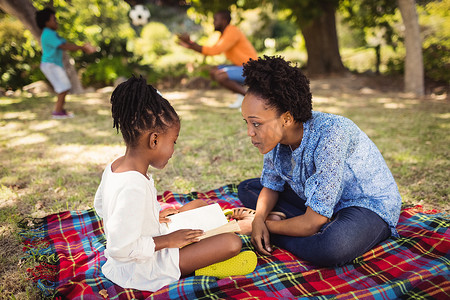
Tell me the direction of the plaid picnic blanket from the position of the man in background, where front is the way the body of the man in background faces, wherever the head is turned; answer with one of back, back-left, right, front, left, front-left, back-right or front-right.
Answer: left

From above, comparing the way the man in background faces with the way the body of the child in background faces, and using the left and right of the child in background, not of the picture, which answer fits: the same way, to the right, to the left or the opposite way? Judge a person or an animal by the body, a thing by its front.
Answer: the opposite way

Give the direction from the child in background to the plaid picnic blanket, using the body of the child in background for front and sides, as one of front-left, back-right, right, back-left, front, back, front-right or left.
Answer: right

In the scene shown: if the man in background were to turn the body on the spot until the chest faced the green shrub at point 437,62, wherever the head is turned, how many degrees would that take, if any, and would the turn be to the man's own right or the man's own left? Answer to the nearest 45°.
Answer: approximately 135° to the man's own right

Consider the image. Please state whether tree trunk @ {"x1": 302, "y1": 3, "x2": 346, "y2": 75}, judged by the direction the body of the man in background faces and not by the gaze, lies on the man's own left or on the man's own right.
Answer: on the man's own right

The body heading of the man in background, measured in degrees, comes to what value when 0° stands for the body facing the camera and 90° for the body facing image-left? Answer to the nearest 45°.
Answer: approximately 90°

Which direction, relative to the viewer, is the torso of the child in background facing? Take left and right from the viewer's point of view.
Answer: facing to the right of the viewer

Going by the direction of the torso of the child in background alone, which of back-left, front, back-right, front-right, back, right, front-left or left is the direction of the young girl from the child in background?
right

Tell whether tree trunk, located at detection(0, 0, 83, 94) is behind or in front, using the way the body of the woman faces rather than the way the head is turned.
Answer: in front

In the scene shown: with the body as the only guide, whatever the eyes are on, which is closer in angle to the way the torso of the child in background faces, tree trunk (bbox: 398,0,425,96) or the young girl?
the tree trunk

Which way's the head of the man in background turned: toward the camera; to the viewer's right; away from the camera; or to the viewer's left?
to the viewer's left

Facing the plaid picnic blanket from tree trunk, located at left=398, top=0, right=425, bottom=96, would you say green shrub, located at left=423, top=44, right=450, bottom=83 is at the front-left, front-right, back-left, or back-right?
back-left

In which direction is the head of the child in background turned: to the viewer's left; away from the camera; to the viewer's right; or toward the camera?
to the viewer's right

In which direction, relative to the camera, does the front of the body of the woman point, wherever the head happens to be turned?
to the viewer's left
